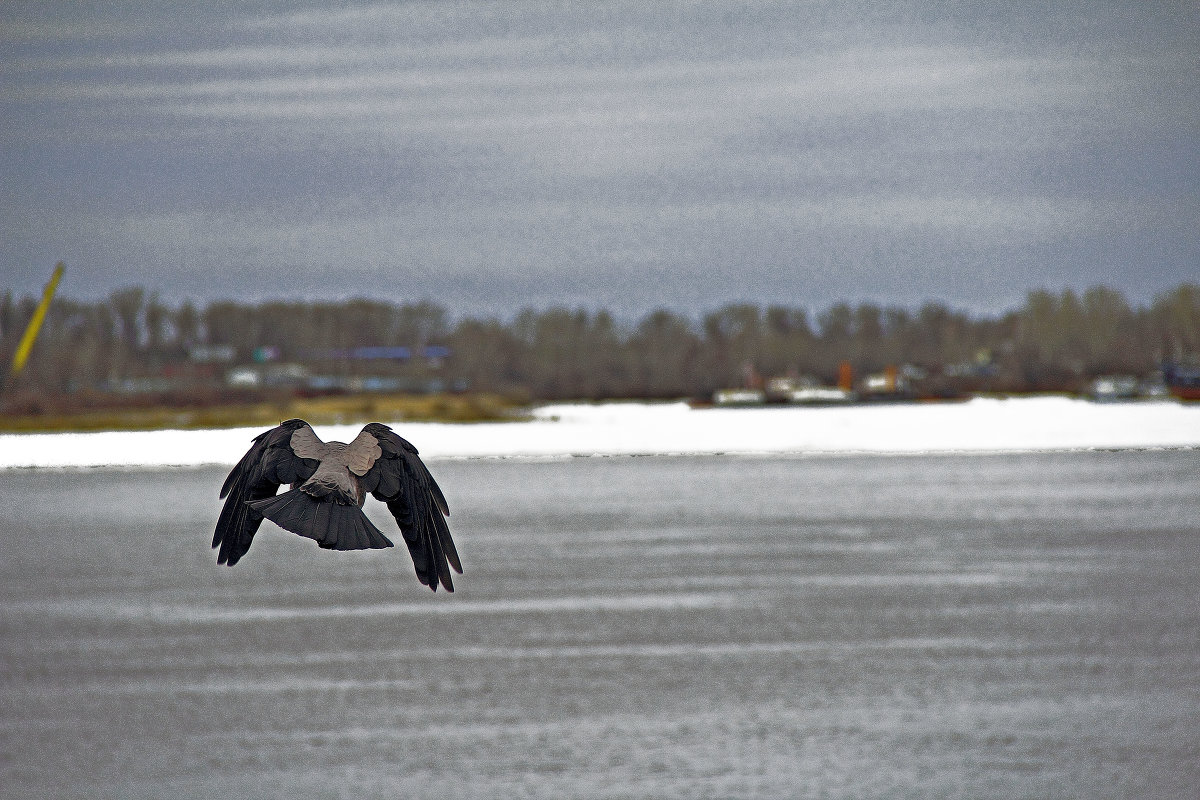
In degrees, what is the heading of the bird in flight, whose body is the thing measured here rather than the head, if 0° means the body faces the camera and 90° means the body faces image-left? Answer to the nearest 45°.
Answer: approximately 180°
